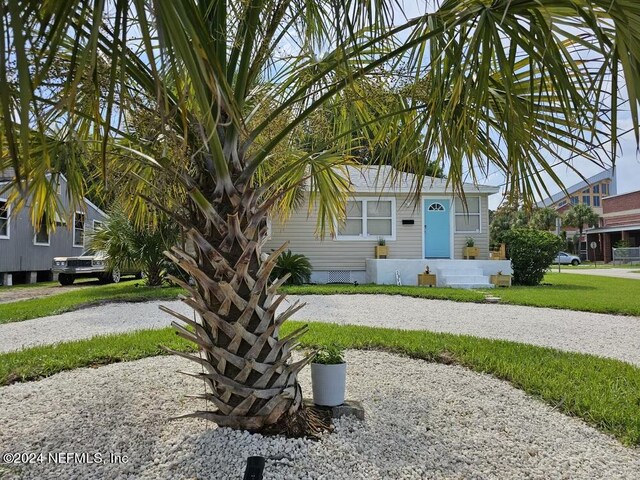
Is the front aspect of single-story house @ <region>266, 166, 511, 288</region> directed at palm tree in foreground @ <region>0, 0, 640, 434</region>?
yes

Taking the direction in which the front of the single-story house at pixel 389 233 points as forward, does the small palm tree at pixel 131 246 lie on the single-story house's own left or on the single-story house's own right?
on the single-story house's own right

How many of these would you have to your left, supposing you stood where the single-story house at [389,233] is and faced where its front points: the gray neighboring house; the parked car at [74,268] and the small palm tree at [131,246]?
0

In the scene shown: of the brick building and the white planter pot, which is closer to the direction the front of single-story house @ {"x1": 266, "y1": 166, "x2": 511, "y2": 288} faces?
the white planter pot

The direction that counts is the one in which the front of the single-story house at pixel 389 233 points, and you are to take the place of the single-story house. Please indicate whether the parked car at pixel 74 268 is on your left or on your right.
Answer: on your right

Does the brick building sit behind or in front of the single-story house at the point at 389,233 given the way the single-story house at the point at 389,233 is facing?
behind

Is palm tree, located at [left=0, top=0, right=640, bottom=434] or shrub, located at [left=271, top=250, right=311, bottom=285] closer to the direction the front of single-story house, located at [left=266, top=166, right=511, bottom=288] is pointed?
the palm tree

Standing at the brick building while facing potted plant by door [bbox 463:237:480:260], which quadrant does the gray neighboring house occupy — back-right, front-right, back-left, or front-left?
front-right

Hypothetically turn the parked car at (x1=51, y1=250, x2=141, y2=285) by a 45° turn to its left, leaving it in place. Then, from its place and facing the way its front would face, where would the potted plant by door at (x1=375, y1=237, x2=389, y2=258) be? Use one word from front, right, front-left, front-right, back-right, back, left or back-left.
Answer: front-left

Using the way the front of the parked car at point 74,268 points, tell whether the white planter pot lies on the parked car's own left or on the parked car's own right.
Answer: on the parked car's own left

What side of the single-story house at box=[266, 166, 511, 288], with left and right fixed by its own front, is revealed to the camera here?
front

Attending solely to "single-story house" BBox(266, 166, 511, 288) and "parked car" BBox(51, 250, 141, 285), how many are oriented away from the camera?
0

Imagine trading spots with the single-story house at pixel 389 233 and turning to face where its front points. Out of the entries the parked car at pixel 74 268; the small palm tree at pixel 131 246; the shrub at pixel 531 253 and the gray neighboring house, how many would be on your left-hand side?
1

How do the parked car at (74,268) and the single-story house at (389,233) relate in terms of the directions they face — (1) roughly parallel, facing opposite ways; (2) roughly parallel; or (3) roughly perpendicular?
roughly parallel

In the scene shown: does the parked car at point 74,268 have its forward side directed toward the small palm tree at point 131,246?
no

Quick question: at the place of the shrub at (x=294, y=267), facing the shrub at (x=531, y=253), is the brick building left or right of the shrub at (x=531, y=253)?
left

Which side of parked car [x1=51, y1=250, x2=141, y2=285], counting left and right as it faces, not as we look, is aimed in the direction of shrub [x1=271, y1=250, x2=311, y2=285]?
left

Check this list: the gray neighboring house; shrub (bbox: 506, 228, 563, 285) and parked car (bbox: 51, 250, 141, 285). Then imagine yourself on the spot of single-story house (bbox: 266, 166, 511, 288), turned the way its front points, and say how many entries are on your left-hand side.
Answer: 1

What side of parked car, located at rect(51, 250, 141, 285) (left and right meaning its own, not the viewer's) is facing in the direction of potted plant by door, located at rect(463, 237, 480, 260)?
left

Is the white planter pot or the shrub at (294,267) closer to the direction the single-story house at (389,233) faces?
the white planter pot

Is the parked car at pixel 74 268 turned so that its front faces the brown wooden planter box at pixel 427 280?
no
